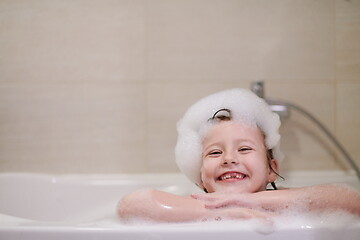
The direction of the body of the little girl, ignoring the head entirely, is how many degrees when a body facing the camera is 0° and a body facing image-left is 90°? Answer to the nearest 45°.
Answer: approximately 0°
